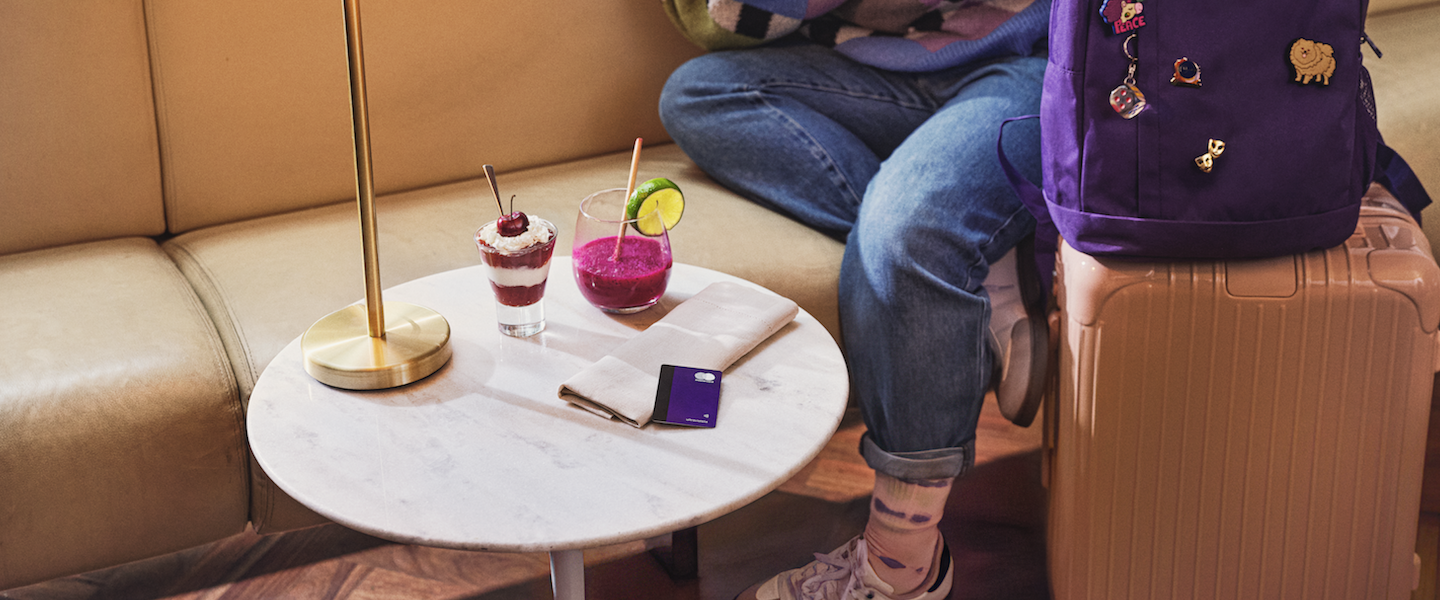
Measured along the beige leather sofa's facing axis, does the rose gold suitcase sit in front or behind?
in front

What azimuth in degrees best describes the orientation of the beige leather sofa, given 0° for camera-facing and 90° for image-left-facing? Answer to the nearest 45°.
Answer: approximately 315°

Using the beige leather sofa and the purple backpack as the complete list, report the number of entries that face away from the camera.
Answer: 0

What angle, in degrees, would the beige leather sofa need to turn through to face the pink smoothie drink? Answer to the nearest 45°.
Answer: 0° — it already faces it

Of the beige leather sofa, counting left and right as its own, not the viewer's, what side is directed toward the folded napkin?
front

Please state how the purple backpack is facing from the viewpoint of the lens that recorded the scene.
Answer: facing the viewer

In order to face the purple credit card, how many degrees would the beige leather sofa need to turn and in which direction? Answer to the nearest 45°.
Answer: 0° — it already faces it
